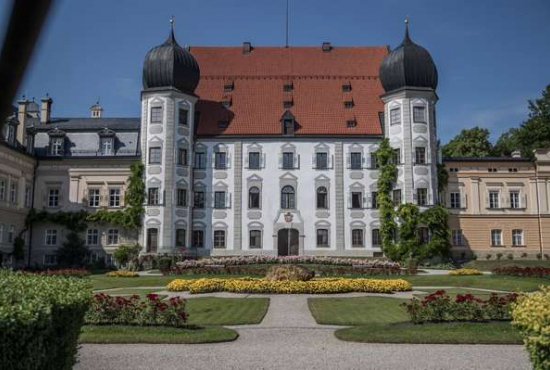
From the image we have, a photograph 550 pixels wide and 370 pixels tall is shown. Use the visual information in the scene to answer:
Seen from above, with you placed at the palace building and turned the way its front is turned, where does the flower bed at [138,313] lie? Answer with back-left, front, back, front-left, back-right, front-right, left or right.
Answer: front

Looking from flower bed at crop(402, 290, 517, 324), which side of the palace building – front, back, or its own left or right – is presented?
front

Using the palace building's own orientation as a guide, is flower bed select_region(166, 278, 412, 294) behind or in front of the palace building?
in front

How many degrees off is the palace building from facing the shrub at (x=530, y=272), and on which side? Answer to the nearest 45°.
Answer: approximately 45° to its left

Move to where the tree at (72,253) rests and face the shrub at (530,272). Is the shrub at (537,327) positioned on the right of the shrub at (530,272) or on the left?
right

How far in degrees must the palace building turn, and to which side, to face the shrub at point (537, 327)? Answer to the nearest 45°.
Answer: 0° — it already faces it

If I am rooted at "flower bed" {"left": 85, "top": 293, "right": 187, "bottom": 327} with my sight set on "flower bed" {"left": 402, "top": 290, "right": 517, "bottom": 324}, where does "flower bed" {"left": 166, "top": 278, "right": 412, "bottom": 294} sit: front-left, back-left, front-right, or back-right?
front-left

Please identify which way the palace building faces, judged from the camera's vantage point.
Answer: facing the viewer

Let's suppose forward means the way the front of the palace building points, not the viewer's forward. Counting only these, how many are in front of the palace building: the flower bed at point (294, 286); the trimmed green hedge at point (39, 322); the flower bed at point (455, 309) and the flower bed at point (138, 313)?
4

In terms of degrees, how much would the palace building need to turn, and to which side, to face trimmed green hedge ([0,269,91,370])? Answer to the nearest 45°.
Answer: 0° — it already faces it

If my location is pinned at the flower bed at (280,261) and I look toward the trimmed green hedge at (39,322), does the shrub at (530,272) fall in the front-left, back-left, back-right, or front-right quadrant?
front-left
